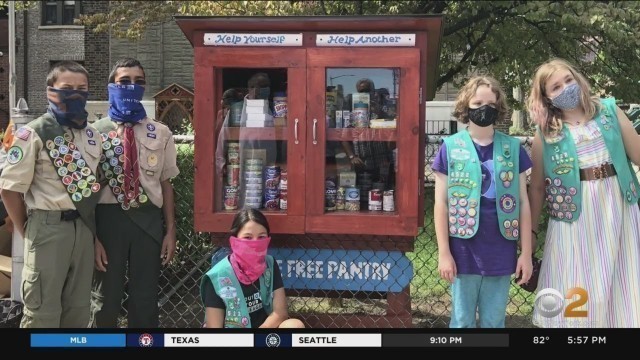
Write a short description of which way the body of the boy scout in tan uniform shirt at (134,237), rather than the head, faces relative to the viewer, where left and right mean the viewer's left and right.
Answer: facing the viewer

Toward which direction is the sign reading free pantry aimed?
toward the camera

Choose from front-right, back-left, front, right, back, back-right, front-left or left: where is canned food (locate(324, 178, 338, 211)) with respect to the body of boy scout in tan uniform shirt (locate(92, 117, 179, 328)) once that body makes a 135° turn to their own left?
front-right

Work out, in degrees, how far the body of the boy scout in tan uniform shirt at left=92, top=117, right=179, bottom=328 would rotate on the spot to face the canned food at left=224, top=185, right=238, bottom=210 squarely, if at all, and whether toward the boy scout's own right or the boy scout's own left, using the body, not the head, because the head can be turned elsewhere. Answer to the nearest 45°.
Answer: approximately 90° to the boy scout's own left

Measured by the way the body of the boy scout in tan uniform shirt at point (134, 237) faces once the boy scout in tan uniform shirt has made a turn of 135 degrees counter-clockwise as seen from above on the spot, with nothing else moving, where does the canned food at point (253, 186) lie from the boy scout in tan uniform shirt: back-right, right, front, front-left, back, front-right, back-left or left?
front-right

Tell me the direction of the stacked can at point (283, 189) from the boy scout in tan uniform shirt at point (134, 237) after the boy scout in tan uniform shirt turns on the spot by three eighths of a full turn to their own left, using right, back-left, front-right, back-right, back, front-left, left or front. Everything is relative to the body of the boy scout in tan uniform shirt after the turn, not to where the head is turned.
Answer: front-right

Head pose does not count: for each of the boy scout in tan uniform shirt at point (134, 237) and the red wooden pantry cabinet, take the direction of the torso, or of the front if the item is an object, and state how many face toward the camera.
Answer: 2

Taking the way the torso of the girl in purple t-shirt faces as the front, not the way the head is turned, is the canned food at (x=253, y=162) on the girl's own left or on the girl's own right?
on the girl's own right

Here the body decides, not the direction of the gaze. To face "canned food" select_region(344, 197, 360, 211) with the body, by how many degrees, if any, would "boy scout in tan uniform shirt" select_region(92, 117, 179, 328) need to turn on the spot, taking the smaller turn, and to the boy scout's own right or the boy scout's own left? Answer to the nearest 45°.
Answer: approximately 90° to the boy scout's own left

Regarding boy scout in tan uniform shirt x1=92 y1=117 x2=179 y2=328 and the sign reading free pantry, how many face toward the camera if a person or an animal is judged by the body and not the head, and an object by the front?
2
